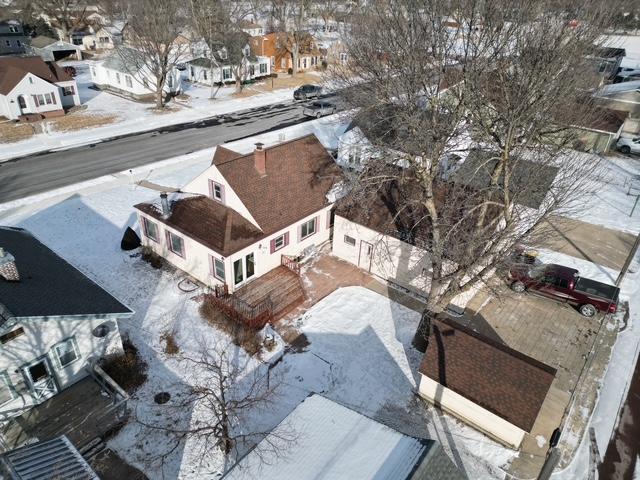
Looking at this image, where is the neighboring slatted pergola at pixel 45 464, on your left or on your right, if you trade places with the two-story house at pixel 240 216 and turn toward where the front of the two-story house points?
on your left

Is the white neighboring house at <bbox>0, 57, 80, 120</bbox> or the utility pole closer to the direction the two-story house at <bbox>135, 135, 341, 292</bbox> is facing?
the white neighboring house

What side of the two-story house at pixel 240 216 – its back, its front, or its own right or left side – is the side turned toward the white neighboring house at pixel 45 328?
left

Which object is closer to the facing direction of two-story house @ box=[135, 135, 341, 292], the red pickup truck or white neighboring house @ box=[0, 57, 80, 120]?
the white neighboring house

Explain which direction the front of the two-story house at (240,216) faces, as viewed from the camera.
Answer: facing away from the viewer and to the left of the viewer

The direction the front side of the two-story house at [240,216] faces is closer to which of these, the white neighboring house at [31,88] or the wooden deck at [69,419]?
the white neighboring house

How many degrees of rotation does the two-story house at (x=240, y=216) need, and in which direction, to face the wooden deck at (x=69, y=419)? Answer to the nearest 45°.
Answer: approximately 90° to its left

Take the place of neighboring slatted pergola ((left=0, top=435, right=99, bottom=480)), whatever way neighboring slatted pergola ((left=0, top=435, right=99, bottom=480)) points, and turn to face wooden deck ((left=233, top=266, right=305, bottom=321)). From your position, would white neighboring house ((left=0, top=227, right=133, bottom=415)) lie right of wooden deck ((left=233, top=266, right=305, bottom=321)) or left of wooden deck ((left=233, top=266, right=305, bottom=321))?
left

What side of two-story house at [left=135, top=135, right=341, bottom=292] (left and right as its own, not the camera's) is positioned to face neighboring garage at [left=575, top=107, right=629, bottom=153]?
right

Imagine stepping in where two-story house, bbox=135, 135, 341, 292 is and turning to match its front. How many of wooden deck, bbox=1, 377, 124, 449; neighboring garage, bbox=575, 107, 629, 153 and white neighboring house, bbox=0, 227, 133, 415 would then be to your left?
2

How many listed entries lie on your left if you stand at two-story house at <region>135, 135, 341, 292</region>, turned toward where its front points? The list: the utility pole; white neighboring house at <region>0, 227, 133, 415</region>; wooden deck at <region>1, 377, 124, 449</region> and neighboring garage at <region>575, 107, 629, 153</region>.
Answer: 2

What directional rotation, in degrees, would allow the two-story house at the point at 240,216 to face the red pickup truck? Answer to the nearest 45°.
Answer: approximately 135° to its right
